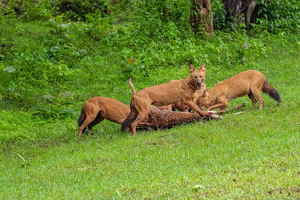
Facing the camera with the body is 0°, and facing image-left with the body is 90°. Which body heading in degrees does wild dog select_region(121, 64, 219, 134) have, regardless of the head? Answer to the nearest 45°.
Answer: approximately 270°

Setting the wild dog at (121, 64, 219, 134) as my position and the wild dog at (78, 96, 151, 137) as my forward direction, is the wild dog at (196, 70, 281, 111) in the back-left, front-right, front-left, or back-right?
back-right

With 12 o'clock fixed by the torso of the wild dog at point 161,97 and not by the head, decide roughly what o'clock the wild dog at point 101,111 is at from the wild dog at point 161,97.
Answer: the wild dog at point 101,111 is roughly at 6 o'clock from the wild dog at point 161,97.

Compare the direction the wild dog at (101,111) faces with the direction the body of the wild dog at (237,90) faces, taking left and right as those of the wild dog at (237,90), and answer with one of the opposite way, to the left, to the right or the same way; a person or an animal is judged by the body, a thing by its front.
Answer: the opposite way

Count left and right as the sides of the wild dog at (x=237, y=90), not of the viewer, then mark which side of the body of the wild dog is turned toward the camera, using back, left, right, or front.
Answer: left

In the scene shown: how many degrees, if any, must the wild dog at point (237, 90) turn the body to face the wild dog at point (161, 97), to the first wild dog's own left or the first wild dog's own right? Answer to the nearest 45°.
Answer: approximately 45° to the first wild dog's own left

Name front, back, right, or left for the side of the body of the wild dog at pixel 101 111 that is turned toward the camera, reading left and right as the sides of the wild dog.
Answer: right

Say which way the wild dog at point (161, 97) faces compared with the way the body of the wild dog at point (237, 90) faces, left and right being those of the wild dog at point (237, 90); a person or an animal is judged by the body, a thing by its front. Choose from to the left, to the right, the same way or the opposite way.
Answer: the opposite way

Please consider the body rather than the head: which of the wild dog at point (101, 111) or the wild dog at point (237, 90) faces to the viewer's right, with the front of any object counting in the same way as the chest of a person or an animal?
the wild dog at point (101, 111)

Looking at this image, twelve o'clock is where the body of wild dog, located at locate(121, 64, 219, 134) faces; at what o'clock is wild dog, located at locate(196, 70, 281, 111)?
wild dog, located at locate(196, 70, 281, 111) is roughly at 11 o'clock from wild dog, located at locate(121, 64, 219, 134).
